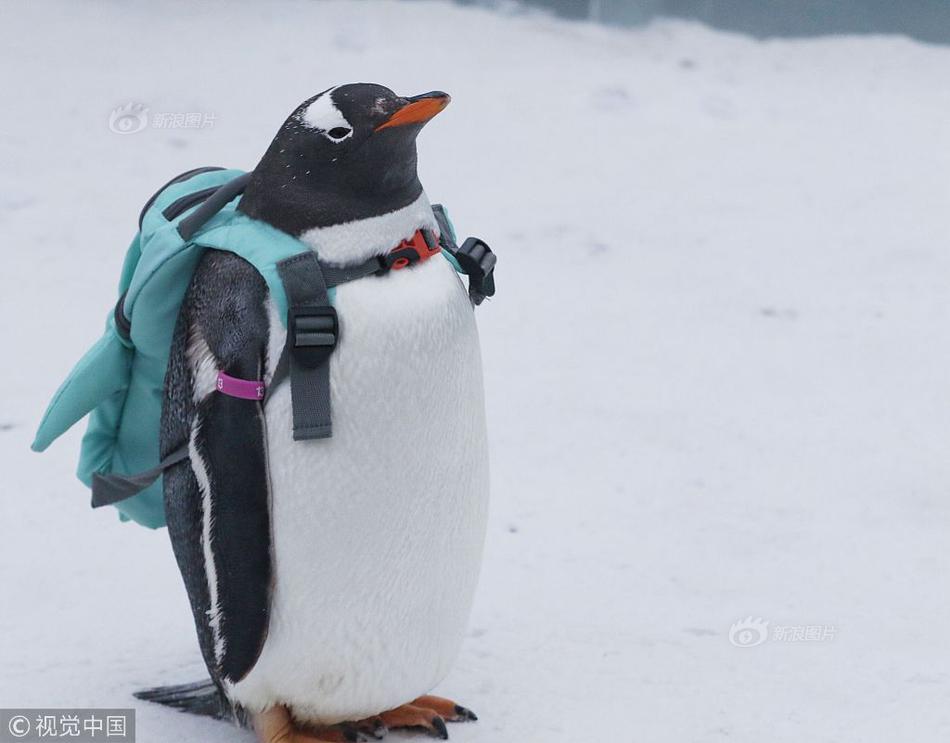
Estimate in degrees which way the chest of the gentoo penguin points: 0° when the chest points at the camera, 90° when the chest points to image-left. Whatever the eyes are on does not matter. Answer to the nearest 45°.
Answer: approximately 315°
